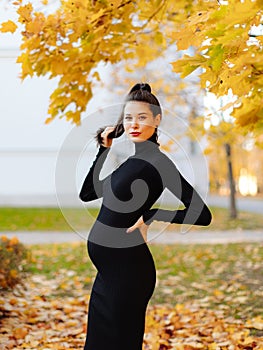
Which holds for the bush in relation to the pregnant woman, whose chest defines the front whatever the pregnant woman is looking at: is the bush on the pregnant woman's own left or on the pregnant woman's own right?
on the pregnant woman's own right

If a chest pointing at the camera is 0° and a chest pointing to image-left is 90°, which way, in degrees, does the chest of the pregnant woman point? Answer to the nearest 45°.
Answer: approximately 45°
